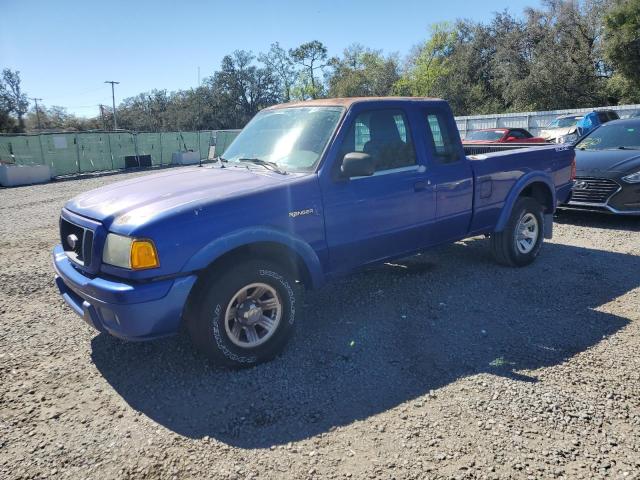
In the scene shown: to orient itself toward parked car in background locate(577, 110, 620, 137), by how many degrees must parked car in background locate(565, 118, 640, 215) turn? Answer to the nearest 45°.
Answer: approximately 135° to its right

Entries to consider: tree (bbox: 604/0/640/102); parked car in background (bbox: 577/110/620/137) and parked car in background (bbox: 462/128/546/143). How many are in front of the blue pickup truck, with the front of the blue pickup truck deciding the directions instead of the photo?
0

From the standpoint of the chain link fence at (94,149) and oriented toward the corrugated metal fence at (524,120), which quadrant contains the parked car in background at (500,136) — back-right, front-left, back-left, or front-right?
front-right

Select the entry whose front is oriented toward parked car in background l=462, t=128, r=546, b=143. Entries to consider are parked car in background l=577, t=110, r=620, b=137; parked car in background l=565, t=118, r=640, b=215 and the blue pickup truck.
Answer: parked car in background l=577, t=110, r=620, b=137

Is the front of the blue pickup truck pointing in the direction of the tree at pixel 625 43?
no

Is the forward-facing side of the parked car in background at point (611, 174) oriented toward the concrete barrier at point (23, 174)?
no

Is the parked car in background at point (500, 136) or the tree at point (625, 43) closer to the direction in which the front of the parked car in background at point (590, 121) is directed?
the parked car in background

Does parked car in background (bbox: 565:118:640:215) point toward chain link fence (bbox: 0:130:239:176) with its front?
no

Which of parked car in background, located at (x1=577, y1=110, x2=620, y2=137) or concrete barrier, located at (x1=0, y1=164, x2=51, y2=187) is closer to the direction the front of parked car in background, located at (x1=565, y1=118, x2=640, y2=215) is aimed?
the concrete barrier

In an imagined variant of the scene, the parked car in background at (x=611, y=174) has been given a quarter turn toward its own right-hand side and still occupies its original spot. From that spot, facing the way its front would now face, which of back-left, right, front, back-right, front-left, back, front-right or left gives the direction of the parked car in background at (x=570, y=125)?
front-right

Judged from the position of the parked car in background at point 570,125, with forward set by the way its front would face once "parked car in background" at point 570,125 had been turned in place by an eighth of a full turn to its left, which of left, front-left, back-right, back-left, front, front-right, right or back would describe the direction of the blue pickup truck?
front

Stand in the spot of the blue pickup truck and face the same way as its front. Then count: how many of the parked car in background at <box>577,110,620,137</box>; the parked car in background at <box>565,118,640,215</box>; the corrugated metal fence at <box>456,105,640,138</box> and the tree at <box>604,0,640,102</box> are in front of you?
0

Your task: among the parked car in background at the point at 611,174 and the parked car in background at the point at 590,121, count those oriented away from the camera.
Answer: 0

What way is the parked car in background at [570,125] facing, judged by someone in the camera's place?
facing the viewer and to the left of the viewer

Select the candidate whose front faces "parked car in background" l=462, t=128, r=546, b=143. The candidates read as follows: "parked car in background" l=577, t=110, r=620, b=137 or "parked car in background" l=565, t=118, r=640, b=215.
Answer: "parked car in background" l=577, t=110, r=620, b=137
